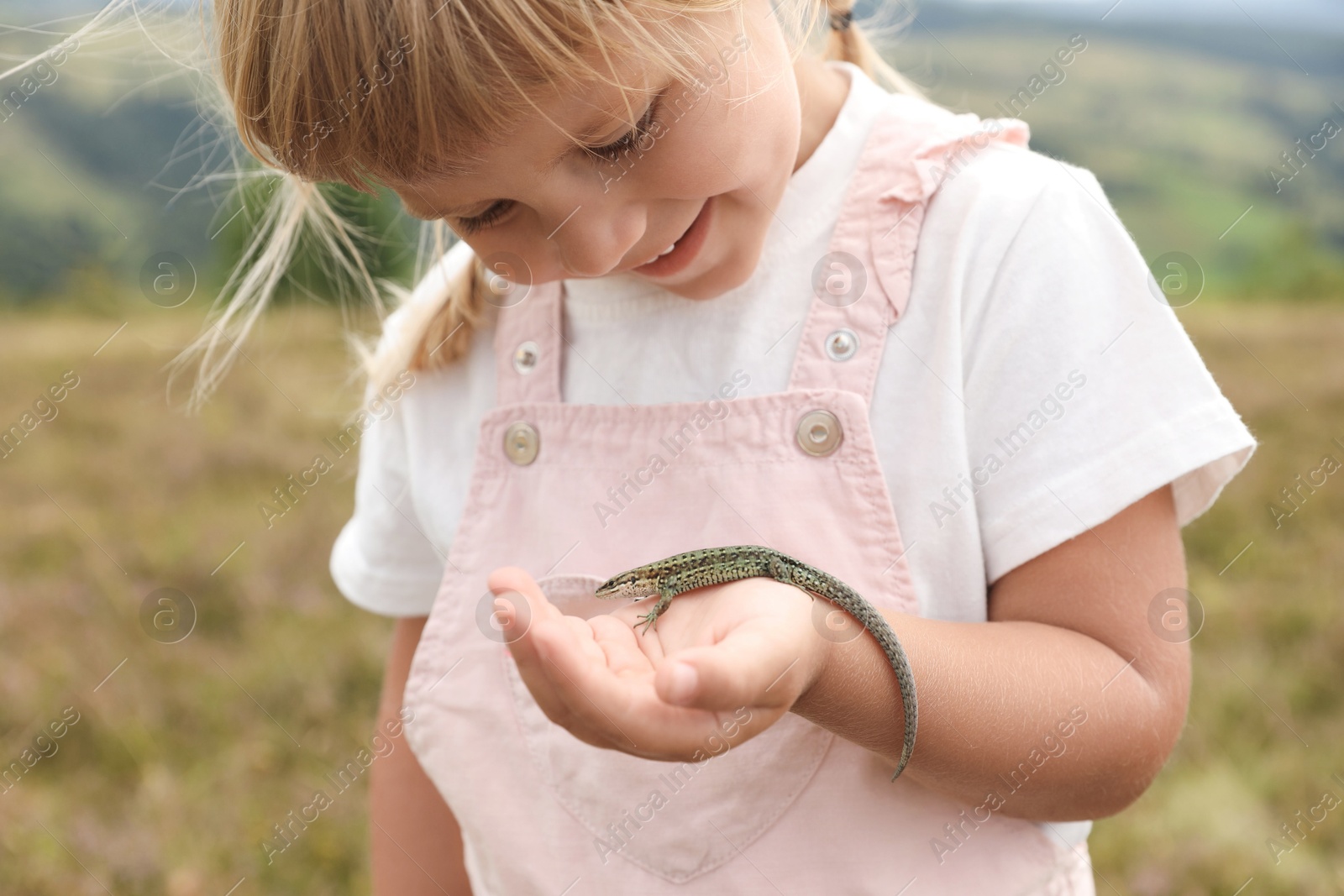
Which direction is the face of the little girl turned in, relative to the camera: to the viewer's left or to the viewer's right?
to the viewer's left

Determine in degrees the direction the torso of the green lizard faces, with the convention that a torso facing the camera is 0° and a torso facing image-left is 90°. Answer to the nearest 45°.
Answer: approximately 90°
